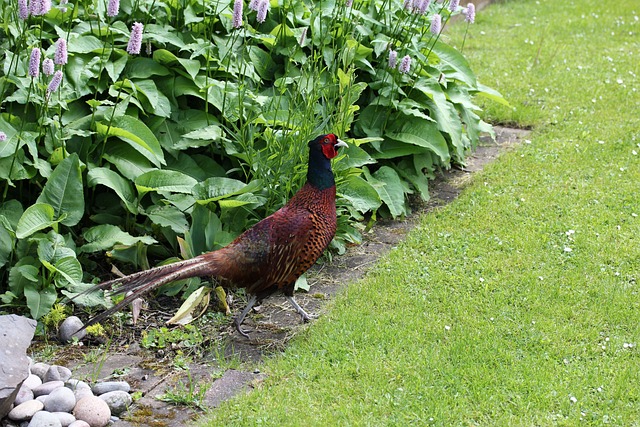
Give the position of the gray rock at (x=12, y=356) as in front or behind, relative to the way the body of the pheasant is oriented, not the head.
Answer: behind

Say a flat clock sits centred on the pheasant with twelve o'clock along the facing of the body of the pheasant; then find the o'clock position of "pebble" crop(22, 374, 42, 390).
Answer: The pebble is roughly at 5 o'clock from the pheasant.

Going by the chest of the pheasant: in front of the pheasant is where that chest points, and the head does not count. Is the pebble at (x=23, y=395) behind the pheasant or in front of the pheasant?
behind

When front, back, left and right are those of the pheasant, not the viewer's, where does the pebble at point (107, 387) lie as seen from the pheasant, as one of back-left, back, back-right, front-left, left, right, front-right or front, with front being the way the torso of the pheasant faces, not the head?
back-right

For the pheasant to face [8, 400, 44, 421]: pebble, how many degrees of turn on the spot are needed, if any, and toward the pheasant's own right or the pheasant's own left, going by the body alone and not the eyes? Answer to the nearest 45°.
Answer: approximately 135° to the pheasant's own right

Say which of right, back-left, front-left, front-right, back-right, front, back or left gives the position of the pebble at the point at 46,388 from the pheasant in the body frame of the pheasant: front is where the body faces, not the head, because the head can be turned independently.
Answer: back-right

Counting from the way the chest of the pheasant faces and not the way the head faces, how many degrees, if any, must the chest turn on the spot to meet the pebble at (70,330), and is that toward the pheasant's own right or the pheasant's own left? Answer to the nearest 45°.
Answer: approximately 180°

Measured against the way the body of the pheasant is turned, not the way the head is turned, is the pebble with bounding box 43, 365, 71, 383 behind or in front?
behind

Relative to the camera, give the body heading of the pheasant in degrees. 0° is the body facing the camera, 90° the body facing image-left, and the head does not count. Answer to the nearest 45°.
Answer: approximately 270°

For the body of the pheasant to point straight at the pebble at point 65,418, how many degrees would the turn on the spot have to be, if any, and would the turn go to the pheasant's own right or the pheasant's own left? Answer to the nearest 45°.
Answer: approximately 135° to the pheasant's own right

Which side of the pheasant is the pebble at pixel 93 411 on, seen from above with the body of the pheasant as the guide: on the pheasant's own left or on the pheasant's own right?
on the pheasant's own right

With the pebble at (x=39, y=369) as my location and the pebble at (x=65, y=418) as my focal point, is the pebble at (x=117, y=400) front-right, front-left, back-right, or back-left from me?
front-left

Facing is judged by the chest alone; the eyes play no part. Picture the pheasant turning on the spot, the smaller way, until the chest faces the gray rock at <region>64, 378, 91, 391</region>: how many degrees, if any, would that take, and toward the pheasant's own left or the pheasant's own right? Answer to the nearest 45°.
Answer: approximately 135° to the pheasant's own right

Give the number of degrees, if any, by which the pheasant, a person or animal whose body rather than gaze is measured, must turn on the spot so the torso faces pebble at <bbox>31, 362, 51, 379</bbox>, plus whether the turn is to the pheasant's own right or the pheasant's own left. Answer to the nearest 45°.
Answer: approximately 135° to the pheasant's own right

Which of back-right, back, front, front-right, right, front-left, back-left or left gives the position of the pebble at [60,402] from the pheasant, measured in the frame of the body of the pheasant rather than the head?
back-right
